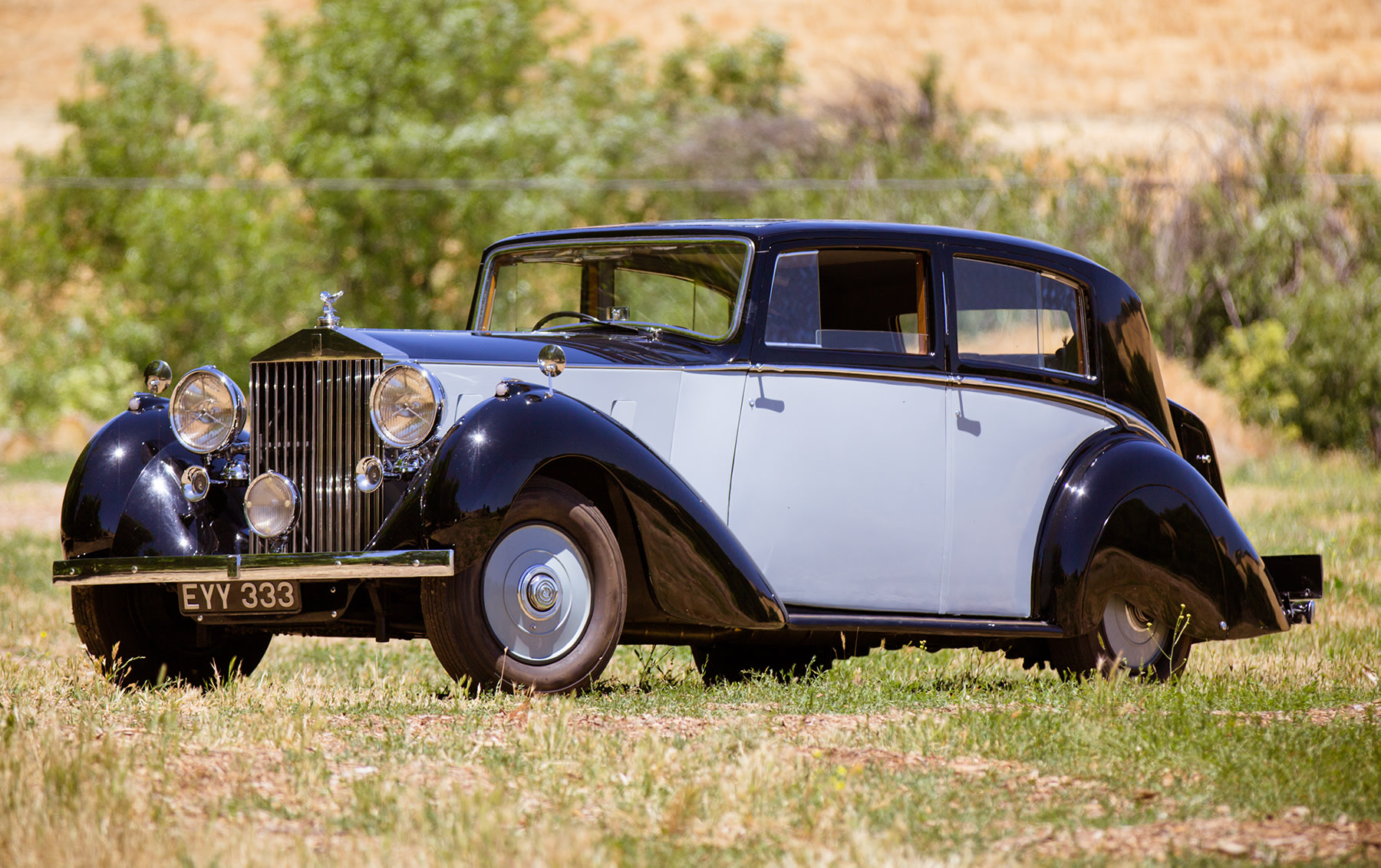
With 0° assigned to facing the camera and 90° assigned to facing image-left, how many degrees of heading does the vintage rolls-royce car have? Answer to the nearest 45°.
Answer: approximately 45°
